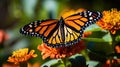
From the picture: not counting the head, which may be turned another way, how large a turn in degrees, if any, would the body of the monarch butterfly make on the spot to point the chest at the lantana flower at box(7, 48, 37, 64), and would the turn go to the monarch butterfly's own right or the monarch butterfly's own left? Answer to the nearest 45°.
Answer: approximately 90° to the monarch butterfly's own left

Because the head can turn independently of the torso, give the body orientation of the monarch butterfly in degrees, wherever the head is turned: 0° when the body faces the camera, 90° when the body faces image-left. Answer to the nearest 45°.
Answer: approximately 180°
